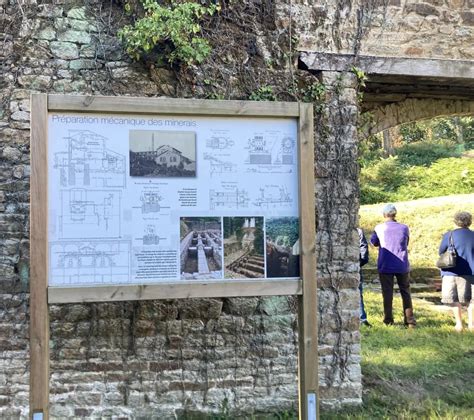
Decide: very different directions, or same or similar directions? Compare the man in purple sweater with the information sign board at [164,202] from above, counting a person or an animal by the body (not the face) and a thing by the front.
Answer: very different directions

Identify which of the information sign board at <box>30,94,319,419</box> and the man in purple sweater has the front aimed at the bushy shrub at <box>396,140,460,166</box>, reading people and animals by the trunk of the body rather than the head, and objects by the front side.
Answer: the man in purple sweater

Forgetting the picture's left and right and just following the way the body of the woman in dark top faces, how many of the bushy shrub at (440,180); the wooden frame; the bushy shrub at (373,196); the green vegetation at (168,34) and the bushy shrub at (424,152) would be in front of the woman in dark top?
3

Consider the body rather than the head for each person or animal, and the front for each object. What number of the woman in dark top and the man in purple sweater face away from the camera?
2

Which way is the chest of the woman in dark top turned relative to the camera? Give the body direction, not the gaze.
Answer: away from the camera

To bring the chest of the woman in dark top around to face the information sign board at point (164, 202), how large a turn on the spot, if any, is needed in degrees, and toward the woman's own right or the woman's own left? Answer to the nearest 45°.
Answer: approximately 180°

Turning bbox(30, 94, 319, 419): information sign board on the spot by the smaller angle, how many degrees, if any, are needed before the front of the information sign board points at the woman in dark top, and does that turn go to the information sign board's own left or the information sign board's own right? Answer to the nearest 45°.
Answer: approximately 135° to the information sign board's own left

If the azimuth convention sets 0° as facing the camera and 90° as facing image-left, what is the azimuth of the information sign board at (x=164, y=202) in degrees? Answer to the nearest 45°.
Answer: approximately 0°

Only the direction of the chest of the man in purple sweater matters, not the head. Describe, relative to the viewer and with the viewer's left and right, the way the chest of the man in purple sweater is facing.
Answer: facing away from the viewer
